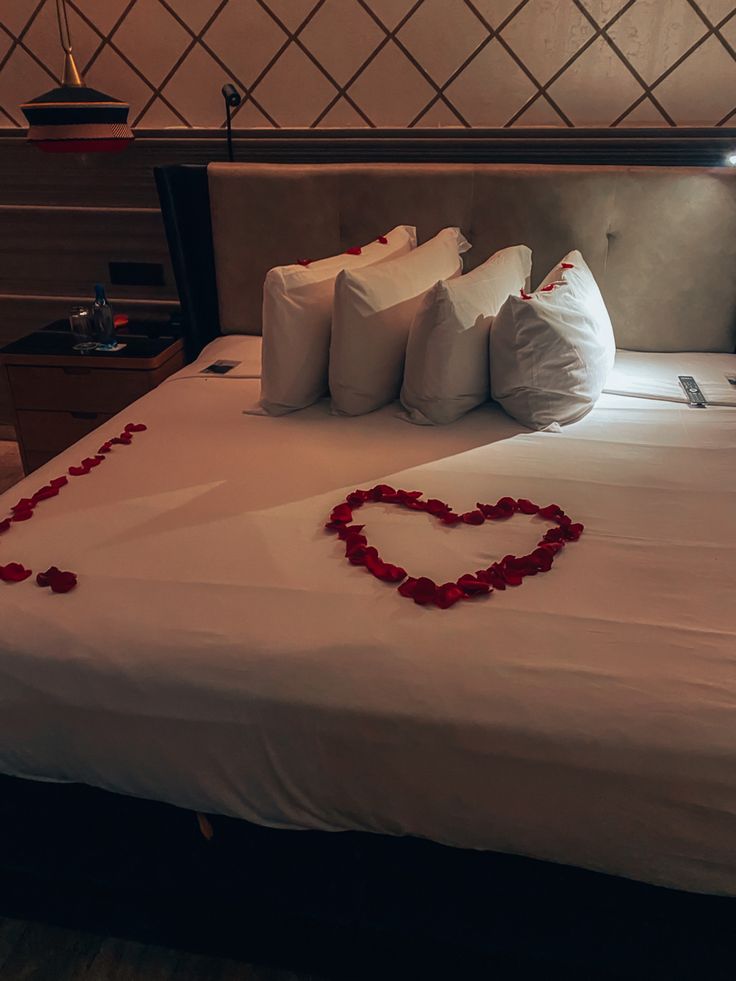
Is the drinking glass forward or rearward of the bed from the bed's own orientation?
rearward

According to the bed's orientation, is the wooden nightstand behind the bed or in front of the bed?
behind

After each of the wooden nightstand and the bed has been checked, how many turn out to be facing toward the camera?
2

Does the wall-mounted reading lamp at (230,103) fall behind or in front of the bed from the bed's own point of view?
behind

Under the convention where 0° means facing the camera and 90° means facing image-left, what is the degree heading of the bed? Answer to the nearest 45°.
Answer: approximately 0°

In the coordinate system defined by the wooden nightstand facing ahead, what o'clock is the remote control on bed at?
The remote control on bed is roughly at 10 o'clock from the wooden nightstand.
